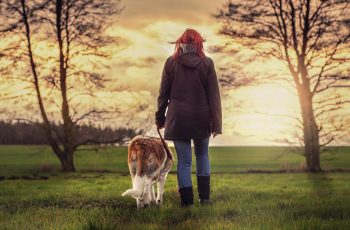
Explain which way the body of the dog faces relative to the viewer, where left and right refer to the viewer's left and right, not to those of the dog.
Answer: facing away from the viewer and to the right of the viewer

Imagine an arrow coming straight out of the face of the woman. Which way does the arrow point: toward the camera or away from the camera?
away from the camera

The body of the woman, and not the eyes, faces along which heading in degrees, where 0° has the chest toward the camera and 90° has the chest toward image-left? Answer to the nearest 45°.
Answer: approximately 180°
